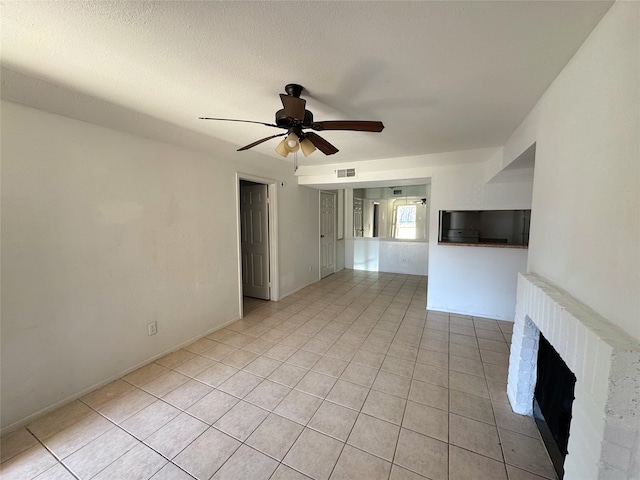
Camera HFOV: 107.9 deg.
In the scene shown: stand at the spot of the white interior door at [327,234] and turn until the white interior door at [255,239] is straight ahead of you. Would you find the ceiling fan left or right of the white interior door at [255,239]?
left

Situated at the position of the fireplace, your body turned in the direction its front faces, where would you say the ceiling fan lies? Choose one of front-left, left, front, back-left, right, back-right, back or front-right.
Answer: front-right

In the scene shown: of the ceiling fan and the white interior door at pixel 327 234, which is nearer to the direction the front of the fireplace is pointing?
the ceiling fan

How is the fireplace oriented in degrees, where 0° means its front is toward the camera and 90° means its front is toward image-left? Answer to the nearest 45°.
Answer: approximately 45°

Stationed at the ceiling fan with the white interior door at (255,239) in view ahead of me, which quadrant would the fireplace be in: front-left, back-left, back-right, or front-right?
back-right

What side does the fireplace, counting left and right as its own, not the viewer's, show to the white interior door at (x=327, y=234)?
right

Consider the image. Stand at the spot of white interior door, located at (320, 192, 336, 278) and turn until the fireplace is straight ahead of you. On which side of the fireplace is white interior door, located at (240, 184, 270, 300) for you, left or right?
right

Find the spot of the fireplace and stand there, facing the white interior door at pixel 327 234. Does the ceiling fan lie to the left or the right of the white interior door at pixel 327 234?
left

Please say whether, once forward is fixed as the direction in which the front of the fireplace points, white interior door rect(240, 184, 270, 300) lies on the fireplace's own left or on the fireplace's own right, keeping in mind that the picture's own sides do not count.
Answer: on the fireplace's own right
